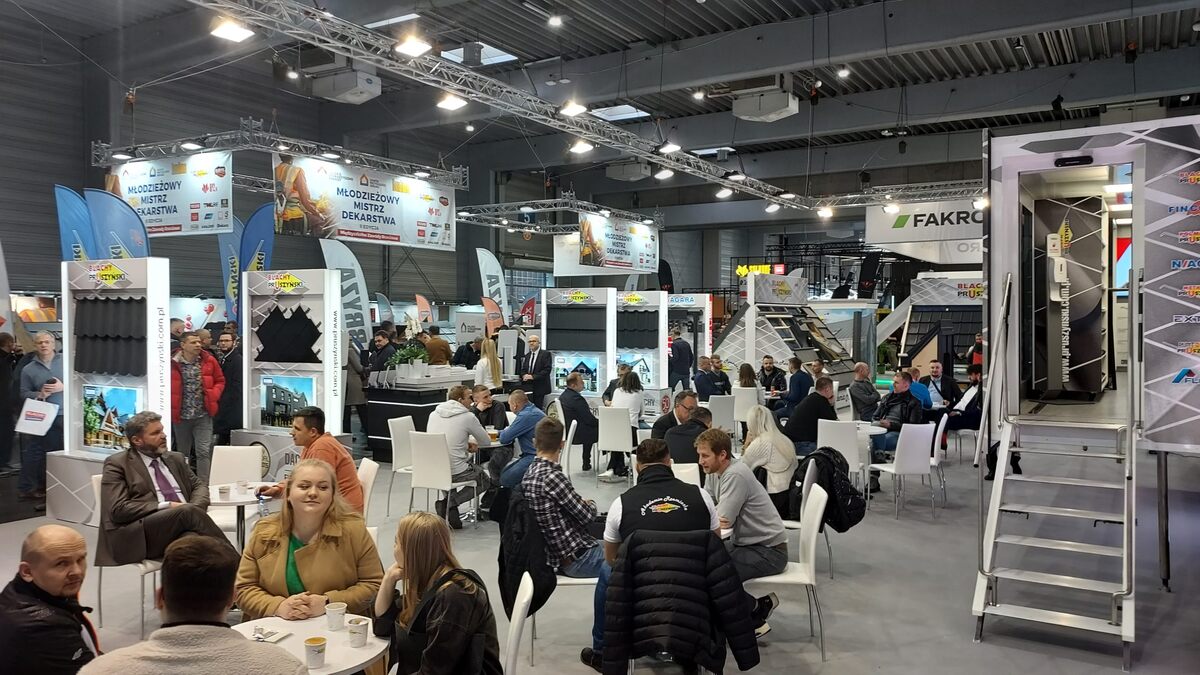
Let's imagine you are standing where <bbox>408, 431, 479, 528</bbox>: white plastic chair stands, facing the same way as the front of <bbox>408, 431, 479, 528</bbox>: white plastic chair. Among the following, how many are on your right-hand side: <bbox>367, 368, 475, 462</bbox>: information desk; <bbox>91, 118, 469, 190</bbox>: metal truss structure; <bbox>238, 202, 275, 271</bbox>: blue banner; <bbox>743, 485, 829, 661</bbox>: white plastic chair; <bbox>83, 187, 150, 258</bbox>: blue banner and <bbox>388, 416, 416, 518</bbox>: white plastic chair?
1

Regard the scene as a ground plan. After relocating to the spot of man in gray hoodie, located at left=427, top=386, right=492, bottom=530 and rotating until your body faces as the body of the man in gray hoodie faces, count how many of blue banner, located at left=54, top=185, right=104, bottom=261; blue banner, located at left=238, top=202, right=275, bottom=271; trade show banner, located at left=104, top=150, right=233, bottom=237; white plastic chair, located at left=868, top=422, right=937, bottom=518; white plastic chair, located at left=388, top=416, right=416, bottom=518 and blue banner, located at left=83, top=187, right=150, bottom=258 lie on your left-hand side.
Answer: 5

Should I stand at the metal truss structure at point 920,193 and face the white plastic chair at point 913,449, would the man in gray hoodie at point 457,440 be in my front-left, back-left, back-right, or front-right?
front-right

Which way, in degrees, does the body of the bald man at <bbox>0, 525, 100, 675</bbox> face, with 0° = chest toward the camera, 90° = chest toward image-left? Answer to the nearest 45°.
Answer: approximately 270°

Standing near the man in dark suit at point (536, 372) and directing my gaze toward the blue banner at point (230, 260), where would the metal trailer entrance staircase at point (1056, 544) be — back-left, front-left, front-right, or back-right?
back-left

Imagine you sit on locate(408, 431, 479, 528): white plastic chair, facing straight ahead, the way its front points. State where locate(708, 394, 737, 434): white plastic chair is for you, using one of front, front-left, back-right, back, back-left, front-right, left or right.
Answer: front

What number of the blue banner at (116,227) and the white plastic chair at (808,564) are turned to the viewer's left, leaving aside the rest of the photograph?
1

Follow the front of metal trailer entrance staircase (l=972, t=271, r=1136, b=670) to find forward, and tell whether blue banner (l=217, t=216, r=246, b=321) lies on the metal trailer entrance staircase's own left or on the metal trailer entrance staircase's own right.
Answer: on the metal trailer entrance staircase's own right

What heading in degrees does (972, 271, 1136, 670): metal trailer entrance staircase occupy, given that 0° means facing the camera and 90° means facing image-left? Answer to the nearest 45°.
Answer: approximately 0°

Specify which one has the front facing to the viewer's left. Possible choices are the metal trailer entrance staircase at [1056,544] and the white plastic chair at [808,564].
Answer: the white plastic chair

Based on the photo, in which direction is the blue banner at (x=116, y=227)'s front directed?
toward the camera

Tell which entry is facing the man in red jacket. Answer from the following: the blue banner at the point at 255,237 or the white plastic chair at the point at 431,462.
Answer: the blue banner

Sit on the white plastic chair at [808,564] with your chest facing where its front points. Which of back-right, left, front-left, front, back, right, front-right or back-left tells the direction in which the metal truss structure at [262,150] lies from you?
front-right

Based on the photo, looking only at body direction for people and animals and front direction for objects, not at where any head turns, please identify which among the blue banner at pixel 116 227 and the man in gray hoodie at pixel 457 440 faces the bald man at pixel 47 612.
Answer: the blue banner

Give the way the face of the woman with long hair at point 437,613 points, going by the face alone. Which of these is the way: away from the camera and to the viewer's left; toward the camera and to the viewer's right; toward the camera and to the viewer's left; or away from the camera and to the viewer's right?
away from the camera and to the viewer's left

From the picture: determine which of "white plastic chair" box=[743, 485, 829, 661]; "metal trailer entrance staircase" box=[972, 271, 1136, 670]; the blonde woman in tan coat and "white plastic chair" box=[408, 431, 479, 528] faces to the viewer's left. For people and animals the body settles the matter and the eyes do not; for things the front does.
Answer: "white plastic chair" box=[743, 485, 829, 661]

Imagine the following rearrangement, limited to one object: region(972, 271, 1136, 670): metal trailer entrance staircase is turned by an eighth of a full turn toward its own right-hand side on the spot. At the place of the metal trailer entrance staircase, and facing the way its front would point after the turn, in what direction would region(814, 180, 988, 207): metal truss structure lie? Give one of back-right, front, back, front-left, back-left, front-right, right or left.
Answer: back-right

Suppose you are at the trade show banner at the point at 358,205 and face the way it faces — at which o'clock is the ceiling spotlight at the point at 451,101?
The ceiling spotlight is roughly at 12 o'clock from the trade show banner.
